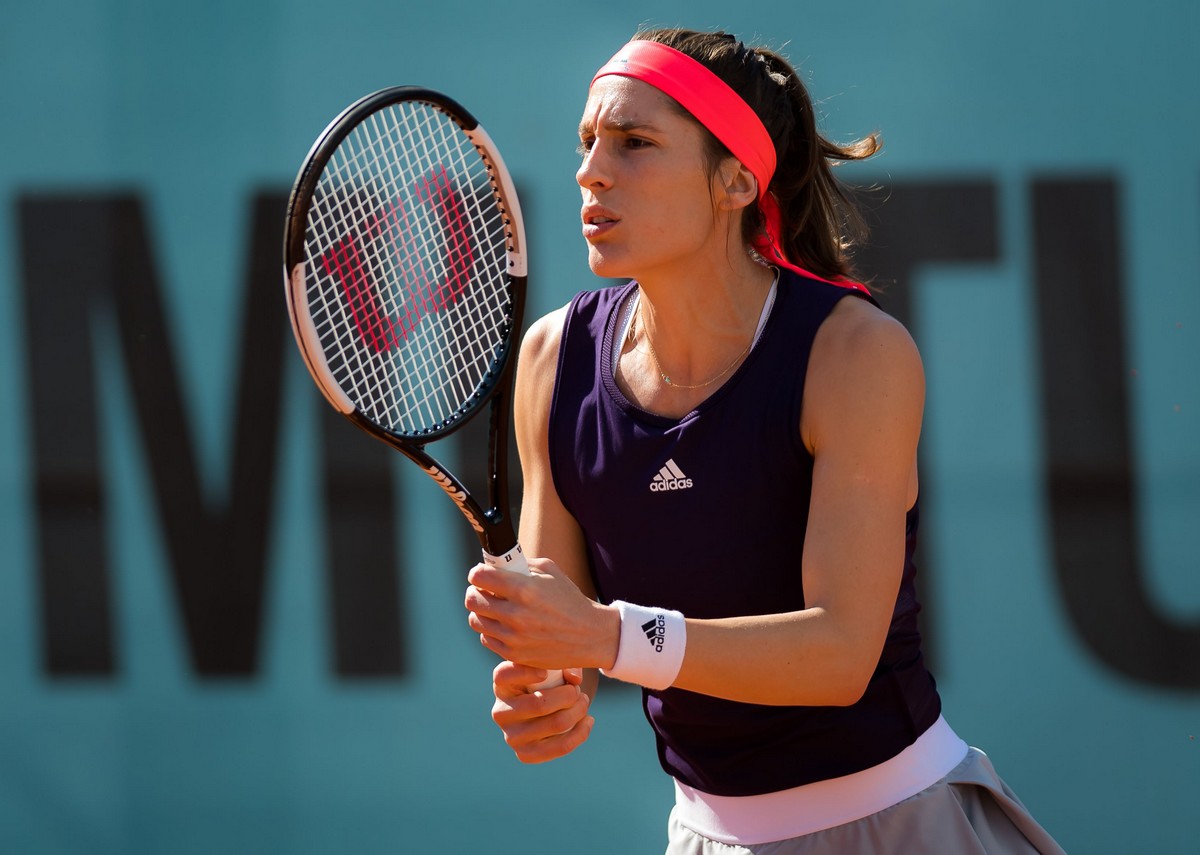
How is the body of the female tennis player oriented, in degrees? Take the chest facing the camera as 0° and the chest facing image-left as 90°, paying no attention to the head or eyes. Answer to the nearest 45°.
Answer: approximately 45°

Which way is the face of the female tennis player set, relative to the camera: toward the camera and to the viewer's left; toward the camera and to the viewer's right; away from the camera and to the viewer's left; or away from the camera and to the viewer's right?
toward the camera and to the viewer's left
